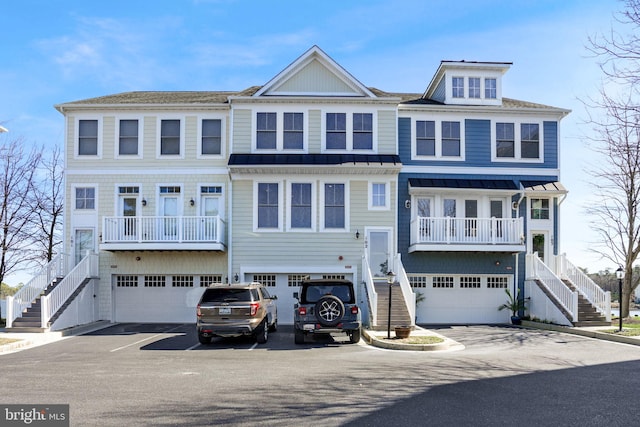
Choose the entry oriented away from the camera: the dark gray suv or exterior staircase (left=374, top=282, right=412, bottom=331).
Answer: the dark gray suv

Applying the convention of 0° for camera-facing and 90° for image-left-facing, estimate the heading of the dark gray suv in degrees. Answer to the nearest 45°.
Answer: approximately 180°

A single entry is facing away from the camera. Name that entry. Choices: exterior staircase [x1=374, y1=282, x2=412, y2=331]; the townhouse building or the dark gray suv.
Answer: the dark gray suv

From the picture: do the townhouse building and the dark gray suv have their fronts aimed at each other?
yes

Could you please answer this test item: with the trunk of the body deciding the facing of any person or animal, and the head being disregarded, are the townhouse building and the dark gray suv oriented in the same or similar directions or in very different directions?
very different directions

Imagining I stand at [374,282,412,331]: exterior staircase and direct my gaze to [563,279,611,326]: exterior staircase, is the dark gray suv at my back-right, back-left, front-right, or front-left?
back-right

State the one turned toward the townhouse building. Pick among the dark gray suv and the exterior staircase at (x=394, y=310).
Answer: the dark gray suv

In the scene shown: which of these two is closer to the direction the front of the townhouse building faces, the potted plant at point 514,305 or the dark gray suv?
the dark gray suv

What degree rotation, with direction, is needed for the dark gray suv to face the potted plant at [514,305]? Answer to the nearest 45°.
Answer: approximately 45° to its right

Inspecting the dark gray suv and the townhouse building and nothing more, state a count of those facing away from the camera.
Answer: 1
